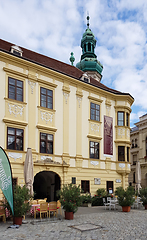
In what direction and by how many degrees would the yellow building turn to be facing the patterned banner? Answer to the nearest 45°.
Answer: approximately 45° to its right

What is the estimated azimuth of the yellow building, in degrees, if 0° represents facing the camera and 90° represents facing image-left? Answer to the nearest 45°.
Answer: approximately 315°

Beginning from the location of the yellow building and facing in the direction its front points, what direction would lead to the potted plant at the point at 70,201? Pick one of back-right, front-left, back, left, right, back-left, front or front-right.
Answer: front-right

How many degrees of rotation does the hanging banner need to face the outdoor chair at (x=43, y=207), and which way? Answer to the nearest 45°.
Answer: approximately 45° to its right

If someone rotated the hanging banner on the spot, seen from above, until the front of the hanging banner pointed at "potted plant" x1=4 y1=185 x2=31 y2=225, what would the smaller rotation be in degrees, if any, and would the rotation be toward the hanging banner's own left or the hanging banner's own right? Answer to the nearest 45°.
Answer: approximately 45° to the hanging banner's own right

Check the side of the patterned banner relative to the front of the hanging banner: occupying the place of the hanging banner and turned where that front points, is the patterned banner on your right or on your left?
on your right

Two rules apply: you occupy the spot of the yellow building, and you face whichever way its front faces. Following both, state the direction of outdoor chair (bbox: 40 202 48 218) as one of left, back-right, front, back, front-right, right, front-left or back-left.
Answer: front-right

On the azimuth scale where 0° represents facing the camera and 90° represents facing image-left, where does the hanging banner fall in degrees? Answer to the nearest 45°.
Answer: approximately 315°

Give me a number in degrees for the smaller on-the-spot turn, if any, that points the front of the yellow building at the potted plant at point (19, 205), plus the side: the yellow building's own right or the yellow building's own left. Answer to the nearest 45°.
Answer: approximately 45° to the yellow building's own right
